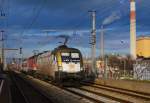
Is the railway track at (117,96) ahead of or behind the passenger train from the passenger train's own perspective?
ahead

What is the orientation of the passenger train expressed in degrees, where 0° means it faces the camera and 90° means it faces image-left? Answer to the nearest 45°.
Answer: approximately 315°
